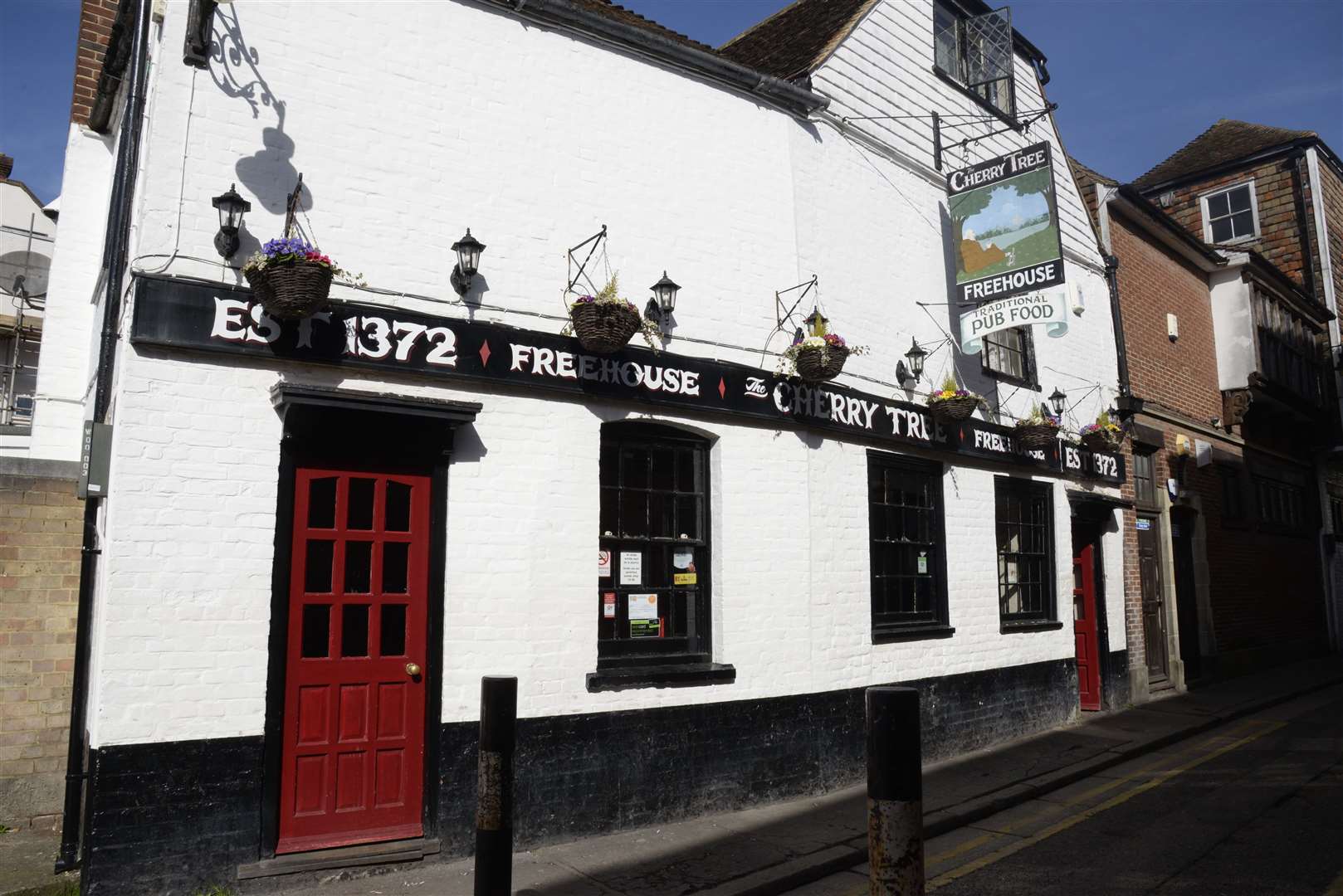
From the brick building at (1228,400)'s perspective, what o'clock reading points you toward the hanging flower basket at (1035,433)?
The hanging flower basket is roughly at 2 o'clock from the brick building.

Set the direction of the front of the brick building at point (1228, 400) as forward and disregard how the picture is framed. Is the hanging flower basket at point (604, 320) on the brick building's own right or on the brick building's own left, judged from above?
on the brick building's own right

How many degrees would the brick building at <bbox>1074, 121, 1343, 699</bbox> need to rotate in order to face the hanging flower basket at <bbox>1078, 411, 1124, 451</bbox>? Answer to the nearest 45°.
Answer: approximately 45° to its right

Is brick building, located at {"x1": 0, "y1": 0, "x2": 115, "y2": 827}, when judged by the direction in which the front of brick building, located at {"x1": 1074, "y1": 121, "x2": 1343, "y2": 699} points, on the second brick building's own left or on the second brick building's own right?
on the second brick building's own right

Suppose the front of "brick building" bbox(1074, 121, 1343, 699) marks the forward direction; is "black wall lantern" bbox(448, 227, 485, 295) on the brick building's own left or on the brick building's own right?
on the brick building's own right

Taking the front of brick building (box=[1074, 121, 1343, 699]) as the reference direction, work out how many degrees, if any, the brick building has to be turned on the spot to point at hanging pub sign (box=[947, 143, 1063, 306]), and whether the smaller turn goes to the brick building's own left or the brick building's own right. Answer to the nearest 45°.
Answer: approximately 45° to the brick building's own right

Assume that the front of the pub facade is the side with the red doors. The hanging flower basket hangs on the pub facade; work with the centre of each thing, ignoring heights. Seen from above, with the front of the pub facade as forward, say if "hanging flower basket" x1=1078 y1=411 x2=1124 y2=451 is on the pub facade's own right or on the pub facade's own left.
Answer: on the pub facade's own left

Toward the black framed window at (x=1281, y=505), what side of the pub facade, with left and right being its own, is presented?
left

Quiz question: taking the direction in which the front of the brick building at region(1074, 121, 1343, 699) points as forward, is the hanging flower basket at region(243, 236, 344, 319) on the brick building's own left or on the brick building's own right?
on the brick building's own right

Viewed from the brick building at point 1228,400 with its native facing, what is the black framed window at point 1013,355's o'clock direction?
The black framed window is roughly at 2 o'clock from the brick building.

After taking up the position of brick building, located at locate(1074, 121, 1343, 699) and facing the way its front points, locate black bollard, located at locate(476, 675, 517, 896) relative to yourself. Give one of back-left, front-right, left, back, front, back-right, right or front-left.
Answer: front-right

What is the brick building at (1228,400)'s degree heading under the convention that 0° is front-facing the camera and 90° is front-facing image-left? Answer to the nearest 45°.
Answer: approximately 315°

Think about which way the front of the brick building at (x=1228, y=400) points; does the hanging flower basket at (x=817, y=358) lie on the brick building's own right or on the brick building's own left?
on the brick building's own right
